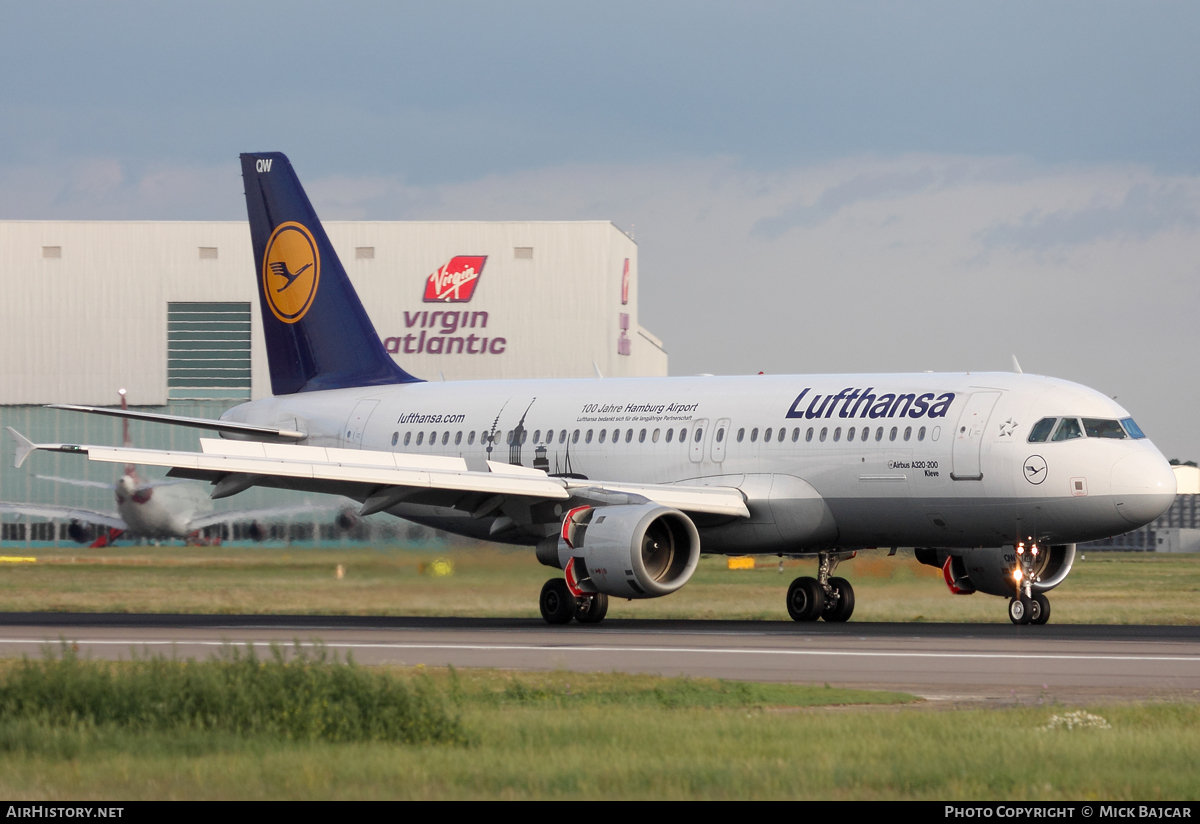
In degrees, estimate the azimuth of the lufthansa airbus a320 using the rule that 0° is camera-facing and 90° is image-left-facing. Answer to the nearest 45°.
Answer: approximately 315°
